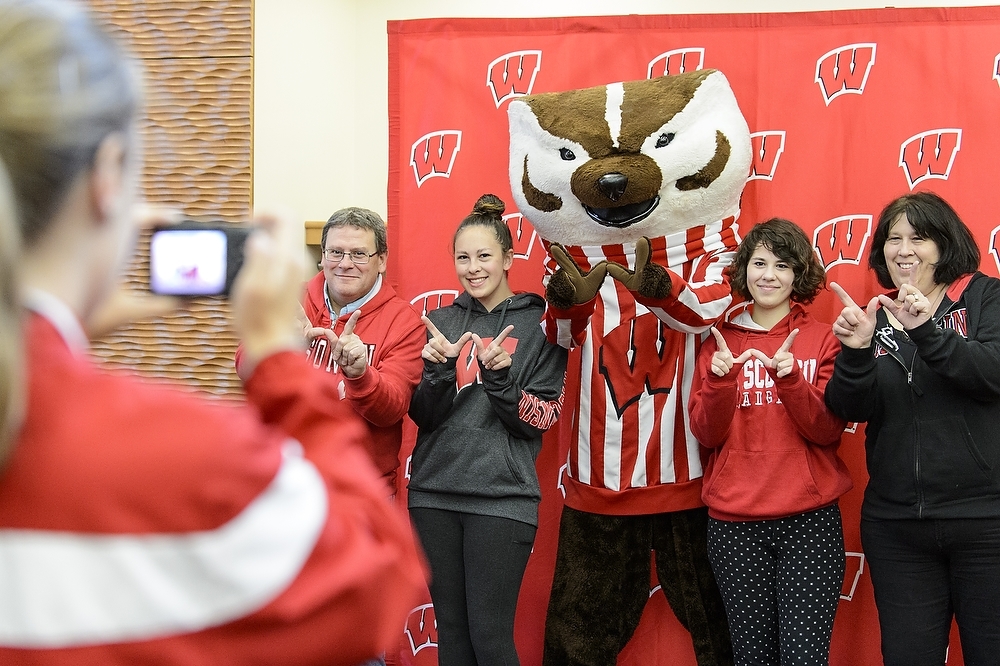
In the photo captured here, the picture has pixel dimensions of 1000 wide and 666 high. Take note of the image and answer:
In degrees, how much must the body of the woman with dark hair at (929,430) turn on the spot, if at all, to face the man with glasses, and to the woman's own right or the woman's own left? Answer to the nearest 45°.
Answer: approximately 45° to the woman's own right

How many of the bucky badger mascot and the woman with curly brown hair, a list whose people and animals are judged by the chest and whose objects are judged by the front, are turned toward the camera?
2

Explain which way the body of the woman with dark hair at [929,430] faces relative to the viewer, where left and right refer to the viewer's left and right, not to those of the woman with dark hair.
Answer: facing the viewer and to the left of the viewer

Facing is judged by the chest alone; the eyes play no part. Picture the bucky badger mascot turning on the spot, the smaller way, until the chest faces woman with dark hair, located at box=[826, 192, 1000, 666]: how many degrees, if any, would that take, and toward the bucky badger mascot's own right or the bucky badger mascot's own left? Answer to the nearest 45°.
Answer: approximately 90° to the bucky badger mascot's own left

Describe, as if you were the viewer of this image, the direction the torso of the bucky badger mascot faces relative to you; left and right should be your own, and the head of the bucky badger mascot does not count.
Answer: facing the viewer

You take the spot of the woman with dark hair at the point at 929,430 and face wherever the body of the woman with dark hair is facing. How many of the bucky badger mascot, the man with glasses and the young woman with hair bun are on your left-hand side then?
0

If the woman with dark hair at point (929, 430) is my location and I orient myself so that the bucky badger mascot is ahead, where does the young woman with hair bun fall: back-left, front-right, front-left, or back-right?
front-left

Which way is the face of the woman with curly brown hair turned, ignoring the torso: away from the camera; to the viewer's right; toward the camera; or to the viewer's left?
toward the camera

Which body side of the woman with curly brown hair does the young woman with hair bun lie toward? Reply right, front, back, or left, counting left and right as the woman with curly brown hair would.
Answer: right

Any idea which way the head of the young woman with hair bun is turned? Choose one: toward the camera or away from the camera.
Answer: toward the camera

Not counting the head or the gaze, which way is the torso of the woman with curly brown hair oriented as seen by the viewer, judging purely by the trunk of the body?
toward the camera

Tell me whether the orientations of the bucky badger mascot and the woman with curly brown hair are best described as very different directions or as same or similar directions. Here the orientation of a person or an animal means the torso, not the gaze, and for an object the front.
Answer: same or similar directions

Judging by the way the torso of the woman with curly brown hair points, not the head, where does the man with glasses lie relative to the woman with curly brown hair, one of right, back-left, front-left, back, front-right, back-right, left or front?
right

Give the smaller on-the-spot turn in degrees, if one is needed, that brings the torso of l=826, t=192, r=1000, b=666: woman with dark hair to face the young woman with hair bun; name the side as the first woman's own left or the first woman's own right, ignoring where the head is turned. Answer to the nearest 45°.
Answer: approximately 45° to the first woman's own right
